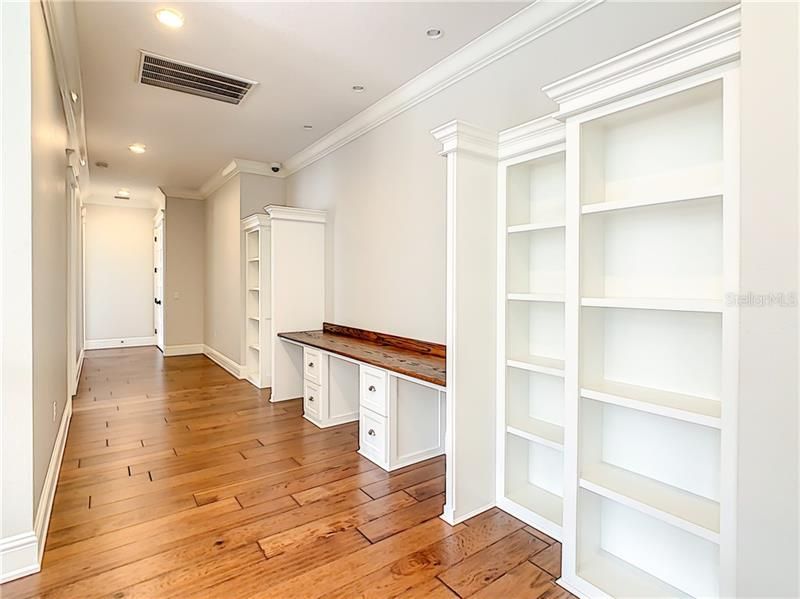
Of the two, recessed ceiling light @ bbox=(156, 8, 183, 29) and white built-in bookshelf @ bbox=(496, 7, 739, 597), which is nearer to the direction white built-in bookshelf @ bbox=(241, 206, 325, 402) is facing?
the recessed ceiling light

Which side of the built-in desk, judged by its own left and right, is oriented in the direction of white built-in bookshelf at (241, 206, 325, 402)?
right

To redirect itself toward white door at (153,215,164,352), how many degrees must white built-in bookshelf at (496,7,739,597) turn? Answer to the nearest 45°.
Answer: approximately 90° to its right

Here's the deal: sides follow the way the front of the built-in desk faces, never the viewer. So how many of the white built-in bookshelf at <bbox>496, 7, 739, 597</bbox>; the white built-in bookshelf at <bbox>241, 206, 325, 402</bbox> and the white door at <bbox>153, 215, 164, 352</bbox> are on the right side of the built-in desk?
2

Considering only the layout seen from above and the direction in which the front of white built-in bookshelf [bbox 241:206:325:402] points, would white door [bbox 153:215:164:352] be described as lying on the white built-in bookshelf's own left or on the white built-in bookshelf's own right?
on the white built-in bookshelf's own right

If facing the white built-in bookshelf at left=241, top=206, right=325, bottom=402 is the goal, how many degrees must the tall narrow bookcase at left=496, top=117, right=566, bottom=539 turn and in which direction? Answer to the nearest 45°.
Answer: approximately 90° to its right

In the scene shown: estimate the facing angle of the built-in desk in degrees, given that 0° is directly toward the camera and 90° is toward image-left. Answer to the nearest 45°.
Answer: approximately 45°

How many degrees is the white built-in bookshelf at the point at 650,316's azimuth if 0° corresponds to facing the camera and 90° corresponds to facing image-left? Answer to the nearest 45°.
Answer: approximately 45°
